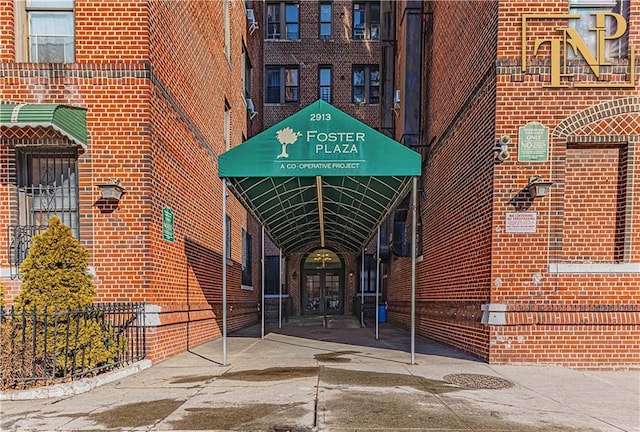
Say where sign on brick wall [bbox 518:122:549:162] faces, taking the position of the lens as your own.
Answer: facing the viewer

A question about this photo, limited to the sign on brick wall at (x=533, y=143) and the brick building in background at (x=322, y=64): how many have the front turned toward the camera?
2

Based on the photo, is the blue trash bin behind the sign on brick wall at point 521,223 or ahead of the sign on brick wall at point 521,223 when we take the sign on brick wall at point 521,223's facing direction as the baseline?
behind

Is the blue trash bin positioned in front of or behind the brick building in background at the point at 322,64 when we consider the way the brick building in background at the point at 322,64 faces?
in front

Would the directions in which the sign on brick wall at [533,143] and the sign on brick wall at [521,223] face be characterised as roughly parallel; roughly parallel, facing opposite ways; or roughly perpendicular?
roughly parallel

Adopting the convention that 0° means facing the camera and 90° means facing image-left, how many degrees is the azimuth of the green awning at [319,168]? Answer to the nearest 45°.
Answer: approximately 0°

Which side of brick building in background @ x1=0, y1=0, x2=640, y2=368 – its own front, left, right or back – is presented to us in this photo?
front

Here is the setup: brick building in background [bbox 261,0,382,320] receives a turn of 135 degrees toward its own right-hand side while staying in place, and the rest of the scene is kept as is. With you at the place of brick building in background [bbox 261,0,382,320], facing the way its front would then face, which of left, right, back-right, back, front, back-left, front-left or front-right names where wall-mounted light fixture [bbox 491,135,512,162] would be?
back-left

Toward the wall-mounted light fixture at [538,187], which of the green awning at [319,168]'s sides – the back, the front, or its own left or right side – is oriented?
left

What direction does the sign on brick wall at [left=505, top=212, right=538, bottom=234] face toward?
toward the camera
